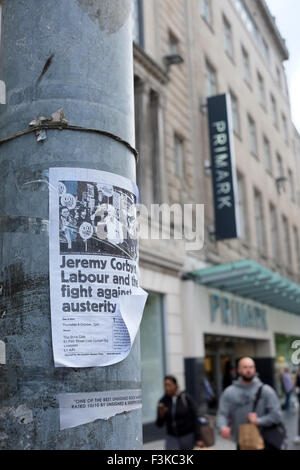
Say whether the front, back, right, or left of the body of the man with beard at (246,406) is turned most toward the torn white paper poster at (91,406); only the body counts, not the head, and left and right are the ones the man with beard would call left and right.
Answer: front

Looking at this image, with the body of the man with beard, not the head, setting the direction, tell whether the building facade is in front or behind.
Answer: behind

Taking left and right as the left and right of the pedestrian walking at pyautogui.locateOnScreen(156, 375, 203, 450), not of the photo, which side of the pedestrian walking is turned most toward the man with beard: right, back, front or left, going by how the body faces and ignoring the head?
left

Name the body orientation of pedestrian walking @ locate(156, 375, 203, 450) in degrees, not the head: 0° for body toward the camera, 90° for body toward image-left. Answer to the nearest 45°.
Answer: approximately 45°

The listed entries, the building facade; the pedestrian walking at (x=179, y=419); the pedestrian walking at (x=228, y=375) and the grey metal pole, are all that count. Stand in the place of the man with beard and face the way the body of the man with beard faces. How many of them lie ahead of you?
1

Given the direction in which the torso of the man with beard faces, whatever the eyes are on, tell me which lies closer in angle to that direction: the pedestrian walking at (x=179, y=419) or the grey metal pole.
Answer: the grey metal pole

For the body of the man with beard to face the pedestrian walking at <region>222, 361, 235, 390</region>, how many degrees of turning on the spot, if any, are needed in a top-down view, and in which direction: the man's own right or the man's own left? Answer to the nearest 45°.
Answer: approximately 180°

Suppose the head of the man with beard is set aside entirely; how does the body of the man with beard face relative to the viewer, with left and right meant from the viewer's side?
facing the viewer

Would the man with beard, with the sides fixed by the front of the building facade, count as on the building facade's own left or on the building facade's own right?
on the building facade's own left

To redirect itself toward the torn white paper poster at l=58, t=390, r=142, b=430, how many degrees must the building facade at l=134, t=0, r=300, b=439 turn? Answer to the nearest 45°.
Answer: approximately 45° to its left

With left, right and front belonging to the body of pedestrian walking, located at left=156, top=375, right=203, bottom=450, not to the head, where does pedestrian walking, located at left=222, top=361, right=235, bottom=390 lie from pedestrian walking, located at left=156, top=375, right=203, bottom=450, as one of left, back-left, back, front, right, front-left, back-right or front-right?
back-right

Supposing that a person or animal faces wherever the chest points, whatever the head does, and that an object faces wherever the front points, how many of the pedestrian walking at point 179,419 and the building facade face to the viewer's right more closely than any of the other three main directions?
0

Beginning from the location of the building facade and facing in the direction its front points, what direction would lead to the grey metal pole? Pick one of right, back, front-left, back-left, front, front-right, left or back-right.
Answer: front-left

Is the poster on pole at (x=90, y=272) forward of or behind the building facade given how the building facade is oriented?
forward

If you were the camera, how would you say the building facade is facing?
facing the viewer and to the left of the viewer
